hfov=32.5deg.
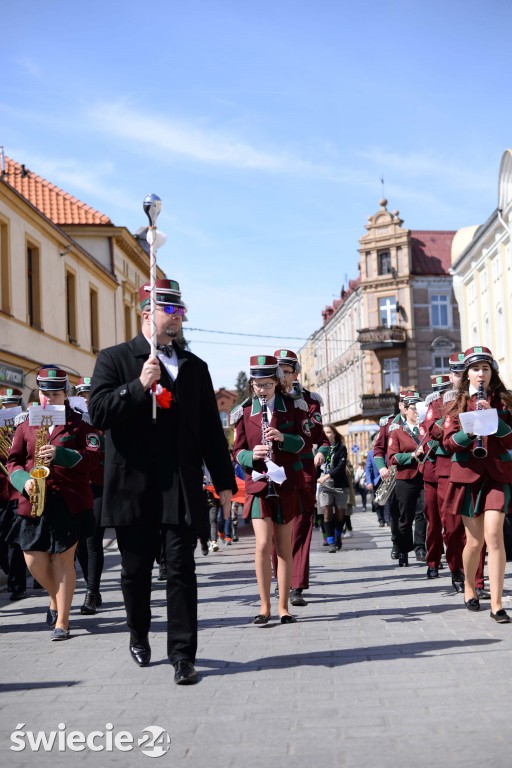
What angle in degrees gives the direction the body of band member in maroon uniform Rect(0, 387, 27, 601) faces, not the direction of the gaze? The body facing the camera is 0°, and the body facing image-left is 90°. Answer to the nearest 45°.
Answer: approximately 0°

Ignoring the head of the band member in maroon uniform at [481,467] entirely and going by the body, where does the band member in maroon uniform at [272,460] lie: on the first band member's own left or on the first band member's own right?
on the first band member's own right

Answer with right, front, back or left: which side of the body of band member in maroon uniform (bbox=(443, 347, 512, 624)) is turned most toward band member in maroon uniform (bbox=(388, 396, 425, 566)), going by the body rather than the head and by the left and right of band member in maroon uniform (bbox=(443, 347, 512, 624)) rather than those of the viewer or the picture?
back

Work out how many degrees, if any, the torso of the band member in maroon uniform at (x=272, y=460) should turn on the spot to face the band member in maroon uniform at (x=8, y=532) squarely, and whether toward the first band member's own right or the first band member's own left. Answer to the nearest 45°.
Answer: approximately 135° to the first band member's own right

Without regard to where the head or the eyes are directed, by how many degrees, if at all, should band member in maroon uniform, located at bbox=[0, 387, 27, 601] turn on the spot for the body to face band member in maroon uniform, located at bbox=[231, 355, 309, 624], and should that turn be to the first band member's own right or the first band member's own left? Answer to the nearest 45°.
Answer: approximately 45° to the first band member's own left

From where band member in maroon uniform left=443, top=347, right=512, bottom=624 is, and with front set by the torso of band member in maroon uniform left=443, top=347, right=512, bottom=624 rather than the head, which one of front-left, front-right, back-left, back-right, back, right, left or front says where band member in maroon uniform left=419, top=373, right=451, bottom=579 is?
back

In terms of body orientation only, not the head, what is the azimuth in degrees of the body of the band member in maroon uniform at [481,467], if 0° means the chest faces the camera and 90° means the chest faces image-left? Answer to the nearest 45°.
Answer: approximately 0°

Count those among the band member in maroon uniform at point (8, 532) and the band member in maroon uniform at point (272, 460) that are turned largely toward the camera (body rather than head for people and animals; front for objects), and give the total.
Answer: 2
